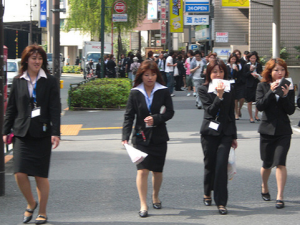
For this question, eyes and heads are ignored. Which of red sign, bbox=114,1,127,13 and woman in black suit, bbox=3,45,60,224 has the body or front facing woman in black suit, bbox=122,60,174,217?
the red sign

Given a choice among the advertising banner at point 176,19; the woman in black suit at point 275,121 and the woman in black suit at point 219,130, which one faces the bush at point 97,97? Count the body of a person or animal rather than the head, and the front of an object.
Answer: the advertising banner

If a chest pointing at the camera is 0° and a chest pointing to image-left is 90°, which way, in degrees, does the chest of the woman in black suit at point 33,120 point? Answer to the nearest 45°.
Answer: approximately 0°

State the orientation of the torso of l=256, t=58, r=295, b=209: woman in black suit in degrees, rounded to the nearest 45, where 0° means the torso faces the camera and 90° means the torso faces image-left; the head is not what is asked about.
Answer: approximately 0°

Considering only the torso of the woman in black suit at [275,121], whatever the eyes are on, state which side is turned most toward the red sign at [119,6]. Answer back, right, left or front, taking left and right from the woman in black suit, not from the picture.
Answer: back

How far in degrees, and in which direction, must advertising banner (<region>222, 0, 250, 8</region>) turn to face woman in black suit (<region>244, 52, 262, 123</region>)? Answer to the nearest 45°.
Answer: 0° — it already faces them
